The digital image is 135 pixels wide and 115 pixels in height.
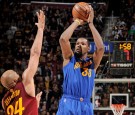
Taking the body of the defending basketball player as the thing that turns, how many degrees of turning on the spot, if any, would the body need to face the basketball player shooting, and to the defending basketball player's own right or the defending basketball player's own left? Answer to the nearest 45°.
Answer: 0° — they already face them

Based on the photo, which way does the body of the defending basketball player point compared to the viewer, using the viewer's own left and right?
facing away from the viewer and to the right of the viewer

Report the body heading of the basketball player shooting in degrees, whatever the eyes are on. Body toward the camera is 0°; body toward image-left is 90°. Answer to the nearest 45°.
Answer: approximately 0°

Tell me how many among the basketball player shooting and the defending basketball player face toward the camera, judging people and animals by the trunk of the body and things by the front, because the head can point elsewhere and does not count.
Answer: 1

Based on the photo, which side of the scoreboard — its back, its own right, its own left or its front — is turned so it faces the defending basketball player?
front

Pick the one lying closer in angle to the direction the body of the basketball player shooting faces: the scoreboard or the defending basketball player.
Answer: the defending basketball player

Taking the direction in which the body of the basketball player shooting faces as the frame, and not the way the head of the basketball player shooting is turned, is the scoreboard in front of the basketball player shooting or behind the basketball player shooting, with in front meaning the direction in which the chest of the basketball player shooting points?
behind

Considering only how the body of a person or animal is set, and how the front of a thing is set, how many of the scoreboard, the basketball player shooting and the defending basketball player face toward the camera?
2

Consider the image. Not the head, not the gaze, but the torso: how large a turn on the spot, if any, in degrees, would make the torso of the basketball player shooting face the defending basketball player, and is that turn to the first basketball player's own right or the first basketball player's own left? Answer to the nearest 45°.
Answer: approximately 45° to the first basketball player's own right
